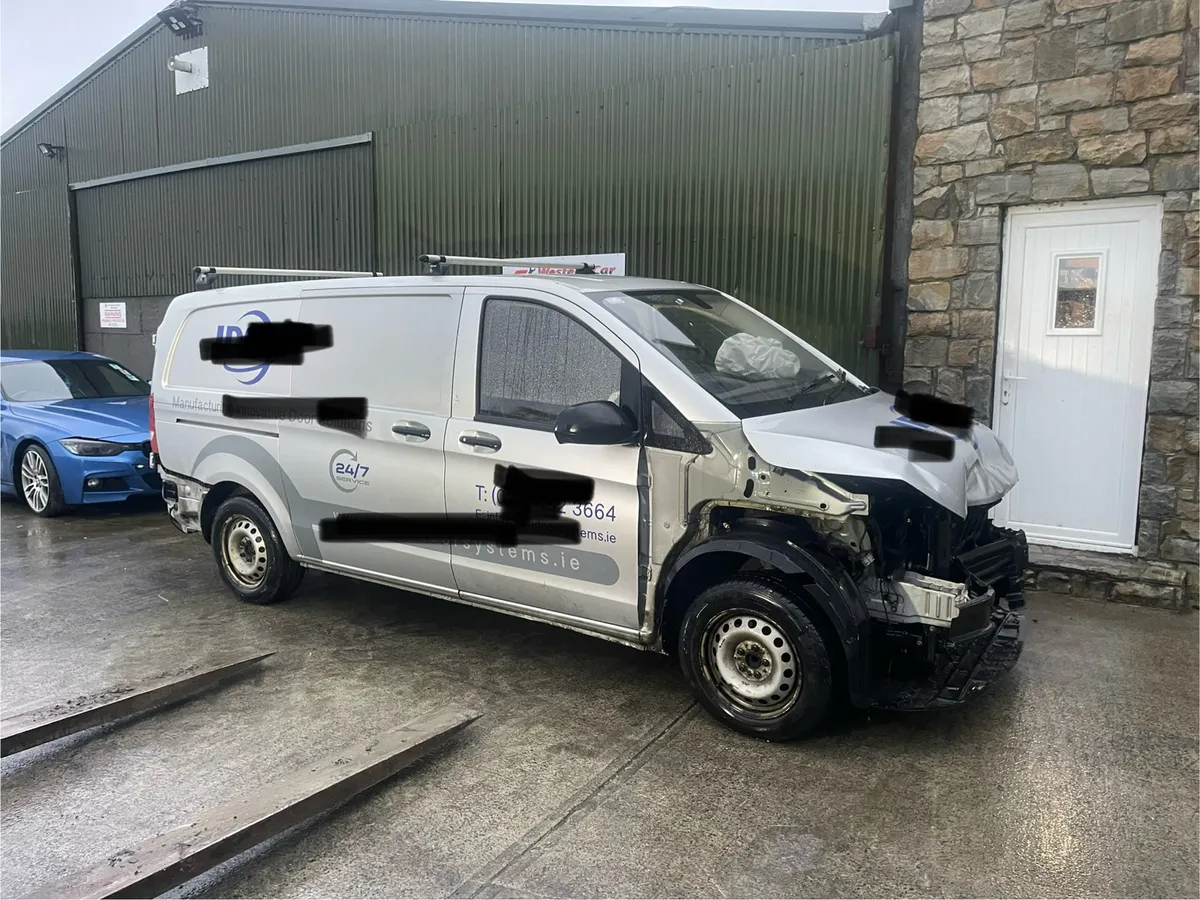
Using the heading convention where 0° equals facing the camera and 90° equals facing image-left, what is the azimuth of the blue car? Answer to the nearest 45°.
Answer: approximately 315°

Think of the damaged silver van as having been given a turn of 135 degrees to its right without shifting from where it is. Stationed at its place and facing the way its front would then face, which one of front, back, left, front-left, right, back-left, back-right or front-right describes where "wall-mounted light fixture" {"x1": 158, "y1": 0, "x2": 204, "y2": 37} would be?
front-right

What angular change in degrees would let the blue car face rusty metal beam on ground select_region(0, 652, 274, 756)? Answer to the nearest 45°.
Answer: approximately 45° to its right

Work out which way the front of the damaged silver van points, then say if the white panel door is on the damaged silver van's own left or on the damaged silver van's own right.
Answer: on the damaged silver van's own left

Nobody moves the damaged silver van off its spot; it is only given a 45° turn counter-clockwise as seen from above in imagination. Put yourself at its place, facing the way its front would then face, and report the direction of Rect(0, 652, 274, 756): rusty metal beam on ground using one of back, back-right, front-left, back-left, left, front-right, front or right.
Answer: back

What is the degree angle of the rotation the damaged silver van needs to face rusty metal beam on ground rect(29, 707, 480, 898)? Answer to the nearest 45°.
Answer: approximately 90° to its right
